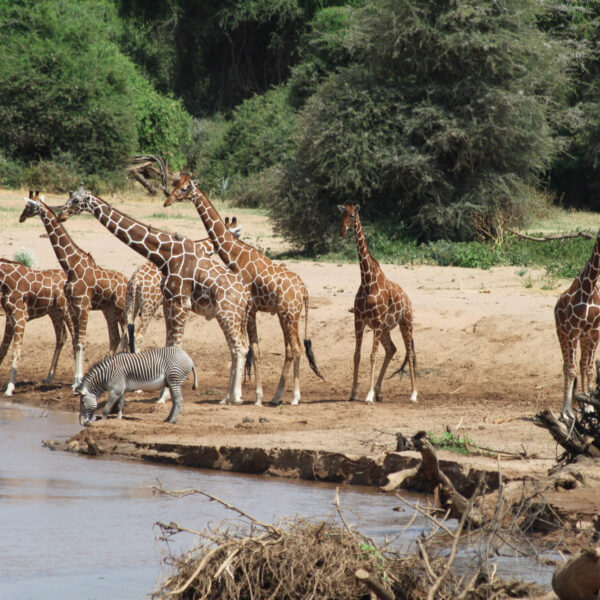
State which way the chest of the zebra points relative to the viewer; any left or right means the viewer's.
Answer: facing to the left of the viewer

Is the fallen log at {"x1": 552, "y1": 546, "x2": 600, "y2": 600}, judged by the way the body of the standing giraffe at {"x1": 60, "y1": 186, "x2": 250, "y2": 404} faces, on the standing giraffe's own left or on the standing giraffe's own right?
on the standing giraffe's own left

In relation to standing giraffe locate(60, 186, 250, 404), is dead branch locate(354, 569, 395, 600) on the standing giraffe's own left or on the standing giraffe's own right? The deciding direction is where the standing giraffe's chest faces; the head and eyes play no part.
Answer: on the standing giraffe's own left

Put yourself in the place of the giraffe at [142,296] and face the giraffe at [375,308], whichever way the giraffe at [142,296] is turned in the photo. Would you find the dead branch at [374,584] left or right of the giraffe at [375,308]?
right

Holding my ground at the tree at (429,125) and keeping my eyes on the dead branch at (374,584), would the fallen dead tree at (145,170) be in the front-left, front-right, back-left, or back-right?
back-right

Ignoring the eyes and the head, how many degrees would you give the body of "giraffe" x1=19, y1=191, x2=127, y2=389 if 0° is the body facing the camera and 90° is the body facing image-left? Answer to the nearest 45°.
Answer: approximately 45°

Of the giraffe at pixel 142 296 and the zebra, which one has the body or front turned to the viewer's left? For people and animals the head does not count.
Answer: the zebra

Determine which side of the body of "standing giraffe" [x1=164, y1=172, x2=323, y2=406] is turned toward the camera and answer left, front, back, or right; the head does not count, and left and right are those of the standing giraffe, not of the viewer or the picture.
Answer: left

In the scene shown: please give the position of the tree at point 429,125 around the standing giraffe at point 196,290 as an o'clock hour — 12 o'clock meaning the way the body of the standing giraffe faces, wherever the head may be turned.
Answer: The tree is roughly at 4 o'clock from the standing giraffe.

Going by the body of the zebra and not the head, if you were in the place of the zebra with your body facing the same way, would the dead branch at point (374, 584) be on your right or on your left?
on your left

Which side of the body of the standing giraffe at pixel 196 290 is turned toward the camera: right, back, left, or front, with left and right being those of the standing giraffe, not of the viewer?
left
